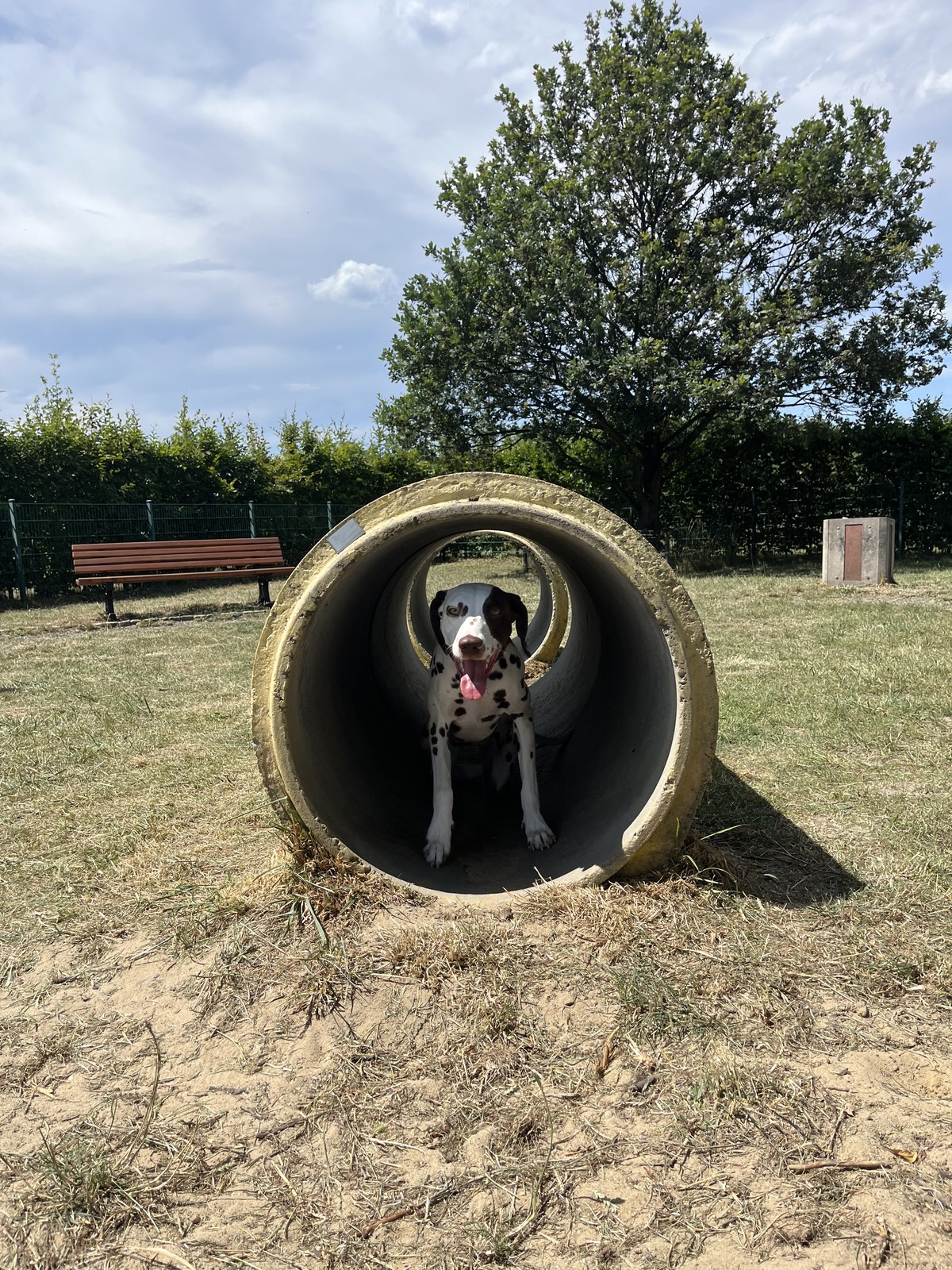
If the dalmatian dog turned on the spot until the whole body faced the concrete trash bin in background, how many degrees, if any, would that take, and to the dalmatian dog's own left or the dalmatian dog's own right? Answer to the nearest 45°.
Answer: approximately 135° to the dalmatian dog's own left

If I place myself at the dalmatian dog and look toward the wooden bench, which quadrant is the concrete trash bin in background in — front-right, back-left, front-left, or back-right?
front-right

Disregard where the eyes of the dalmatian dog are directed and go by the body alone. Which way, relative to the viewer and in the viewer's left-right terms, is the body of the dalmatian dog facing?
facing the viewer

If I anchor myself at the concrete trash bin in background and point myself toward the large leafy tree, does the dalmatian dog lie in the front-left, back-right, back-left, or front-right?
back-left

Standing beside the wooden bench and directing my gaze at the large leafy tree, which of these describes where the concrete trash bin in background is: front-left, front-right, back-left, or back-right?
front-right

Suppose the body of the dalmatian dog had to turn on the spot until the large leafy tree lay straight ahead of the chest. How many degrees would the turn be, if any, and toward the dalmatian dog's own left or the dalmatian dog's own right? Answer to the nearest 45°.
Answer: approximately 180°

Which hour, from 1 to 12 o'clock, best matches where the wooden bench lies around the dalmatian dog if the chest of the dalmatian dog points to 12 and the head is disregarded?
The wooden bench is roughly at 5 o'clock from the dalmatian dog.

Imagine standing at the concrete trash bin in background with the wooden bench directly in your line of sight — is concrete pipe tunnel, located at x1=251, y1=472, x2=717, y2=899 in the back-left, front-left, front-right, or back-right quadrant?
front-left

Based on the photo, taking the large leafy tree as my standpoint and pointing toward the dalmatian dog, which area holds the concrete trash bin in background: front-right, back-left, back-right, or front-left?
front-left
